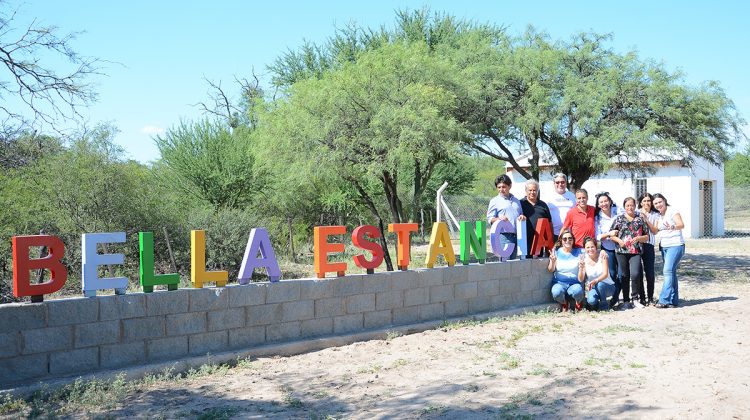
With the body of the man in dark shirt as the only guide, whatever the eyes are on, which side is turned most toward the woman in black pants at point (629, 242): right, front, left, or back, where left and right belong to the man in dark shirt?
left

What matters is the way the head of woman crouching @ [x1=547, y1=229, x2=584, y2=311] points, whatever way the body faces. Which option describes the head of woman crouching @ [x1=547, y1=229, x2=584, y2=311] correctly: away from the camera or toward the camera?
toward the camera

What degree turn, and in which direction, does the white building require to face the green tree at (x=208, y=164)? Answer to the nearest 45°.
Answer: approximately 90° to its right

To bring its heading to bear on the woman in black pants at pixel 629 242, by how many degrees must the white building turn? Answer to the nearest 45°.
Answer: approximately 45° to its right

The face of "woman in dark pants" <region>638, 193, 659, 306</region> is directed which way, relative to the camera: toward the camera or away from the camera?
toward the camera

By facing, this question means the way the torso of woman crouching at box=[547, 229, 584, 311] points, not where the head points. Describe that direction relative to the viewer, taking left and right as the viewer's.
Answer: facing the viewer

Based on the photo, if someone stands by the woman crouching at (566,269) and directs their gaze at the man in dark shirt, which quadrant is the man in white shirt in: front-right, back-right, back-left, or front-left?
front-right

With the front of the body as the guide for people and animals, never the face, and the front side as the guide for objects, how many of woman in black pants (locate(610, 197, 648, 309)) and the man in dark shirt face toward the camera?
2

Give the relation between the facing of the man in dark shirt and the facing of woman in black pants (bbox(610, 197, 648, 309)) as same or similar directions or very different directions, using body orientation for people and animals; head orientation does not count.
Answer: same or similar directions

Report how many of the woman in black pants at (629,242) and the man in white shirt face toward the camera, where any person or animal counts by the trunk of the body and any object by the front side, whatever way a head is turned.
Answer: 2

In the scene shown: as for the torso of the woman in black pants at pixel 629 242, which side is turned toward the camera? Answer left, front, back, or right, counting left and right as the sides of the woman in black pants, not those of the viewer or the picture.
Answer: front

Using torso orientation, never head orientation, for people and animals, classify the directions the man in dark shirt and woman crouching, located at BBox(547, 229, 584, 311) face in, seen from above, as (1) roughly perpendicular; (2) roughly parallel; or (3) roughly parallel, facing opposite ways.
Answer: roughly parallel

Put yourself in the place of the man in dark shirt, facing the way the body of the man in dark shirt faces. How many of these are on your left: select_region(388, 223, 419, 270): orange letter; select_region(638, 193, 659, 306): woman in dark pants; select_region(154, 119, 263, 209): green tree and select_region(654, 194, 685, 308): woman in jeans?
2

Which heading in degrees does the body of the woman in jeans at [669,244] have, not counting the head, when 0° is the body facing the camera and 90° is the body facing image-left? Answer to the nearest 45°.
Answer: approximately 45°

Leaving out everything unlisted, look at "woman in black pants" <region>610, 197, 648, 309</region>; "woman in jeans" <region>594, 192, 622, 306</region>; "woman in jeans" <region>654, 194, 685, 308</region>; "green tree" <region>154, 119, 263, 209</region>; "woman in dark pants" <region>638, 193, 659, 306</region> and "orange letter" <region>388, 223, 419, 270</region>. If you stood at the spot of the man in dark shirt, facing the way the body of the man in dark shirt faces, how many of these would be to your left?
4
